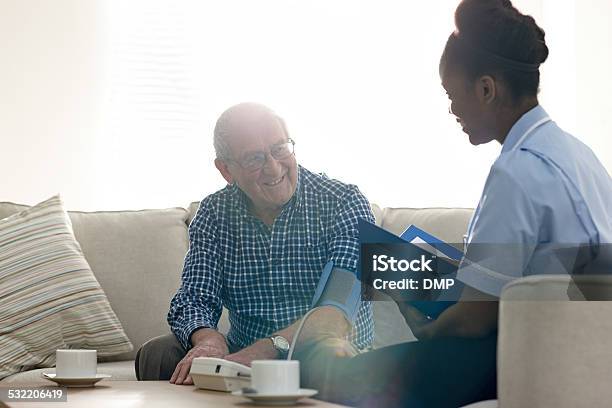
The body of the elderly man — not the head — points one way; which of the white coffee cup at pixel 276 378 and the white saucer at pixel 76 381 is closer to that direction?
the white coffee cup

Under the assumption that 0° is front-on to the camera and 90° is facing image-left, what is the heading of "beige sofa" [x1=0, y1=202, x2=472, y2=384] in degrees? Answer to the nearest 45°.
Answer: approximately 0°

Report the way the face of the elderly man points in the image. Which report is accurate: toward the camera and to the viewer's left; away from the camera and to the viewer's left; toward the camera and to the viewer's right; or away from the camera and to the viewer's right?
toward the camera and to the viewer's right

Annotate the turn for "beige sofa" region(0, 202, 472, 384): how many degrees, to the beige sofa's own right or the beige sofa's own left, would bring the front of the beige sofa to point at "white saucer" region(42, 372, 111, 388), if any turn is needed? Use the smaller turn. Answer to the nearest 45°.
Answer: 0° — it already faces it

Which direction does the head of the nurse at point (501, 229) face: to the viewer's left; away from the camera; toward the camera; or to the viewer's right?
to the viewer's left

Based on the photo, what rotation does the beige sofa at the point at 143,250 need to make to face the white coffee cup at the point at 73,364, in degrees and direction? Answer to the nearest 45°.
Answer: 0° — it already faces it

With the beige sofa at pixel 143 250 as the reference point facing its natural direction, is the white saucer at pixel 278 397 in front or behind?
in front

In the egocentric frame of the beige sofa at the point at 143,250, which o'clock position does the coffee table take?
The coffee table is roughly at 12 o'clock from the beige sofa.

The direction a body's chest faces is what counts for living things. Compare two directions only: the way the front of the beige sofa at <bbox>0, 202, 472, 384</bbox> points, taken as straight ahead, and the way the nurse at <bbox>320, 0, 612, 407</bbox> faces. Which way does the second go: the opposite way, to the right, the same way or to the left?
to the right

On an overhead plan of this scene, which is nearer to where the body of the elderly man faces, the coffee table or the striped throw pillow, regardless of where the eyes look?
the coffee table

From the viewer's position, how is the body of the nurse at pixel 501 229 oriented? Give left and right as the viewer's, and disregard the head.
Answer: facing to the left of the viewer

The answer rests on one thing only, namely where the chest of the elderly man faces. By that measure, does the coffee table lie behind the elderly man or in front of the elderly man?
in front
